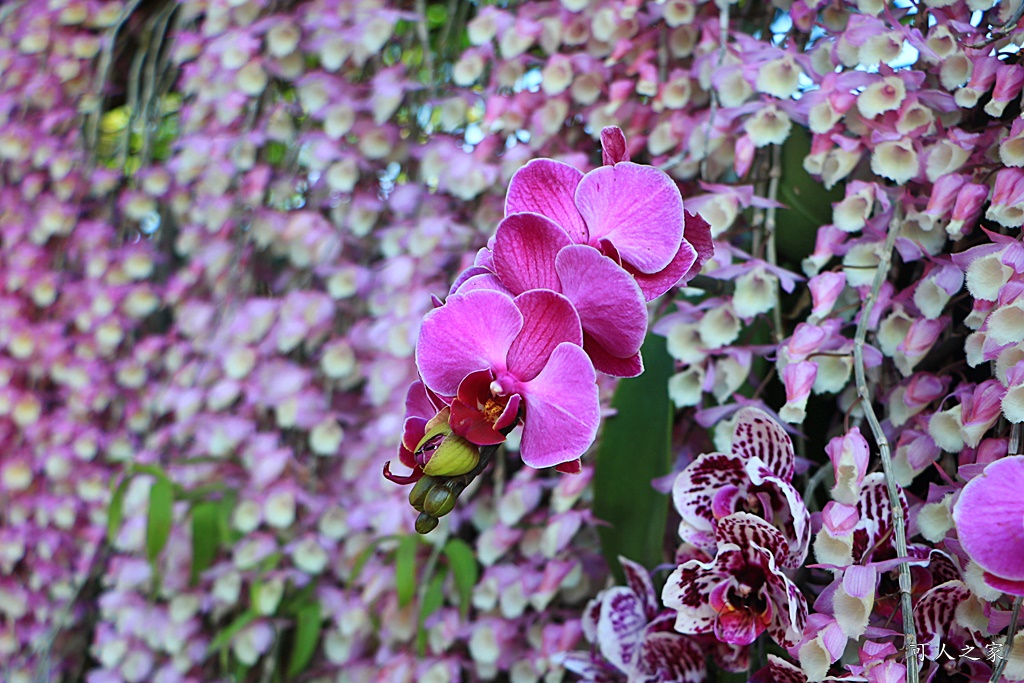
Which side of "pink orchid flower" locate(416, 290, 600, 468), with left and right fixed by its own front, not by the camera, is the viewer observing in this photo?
front

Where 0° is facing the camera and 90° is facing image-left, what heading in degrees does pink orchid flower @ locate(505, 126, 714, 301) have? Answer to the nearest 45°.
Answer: approximately 45°

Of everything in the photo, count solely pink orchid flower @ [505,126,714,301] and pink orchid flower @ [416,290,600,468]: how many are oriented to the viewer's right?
0
